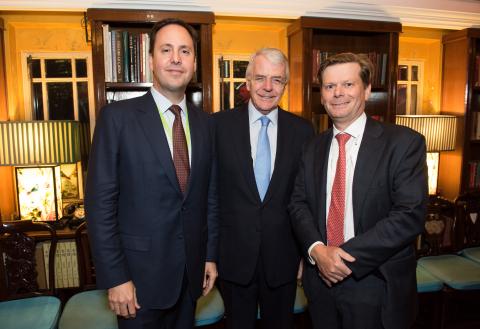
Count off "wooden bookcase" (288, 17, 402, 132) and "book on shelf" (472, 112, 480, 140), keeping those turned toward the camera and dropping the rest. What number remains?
2

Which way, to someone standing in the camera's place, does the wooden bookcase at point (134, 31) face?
facing the viewer

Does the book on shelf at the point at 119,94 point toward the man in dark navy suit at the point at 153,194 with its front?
yes

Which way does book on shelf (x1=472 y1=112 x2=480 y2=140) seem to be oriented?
toward the camera

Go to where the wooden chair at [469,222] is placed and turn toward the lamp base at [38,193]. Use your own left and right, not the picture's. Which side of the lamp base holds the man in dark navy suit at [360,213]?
left

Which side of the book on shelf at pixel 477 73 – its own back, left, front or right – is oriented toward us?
front

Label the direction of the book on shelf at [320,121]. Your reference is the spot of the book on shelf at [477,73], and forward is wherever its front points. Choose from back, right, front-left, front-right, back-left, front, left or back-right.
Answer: front-right

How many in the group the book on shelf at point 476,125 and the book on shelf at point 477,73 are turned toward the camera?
2

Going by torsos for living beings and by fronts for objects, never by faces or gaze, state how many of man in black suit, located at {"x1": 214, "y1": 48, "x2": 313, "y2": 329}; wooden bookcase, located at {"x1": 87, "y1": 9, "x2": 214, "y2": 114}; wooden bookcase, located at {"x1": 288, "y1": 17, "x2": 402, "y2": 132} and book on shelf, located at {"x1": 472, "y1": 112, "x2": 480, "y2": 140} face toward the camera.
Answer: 4

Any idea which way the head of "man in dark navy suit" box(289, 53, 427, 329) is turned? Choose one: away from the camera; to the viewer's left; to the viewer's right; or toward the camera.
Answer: toward the camera

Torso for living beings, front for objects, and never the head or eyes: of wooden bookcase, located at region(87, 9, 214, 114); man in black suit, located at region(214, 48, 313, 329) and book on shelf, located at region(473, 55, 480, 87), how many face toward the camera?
3

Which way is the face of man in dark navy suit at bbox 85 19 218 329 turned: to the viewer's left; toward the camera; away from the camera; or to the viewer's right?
toward the camera

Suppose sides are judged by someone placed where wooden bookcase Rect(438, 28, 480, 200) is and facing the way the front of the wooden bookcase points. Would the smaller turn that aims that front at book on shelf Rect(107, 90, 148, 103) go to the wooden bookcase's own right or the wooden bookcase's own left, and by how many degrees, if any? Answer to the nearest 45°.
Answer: approximately 90° to the wooden bookcase's own right
